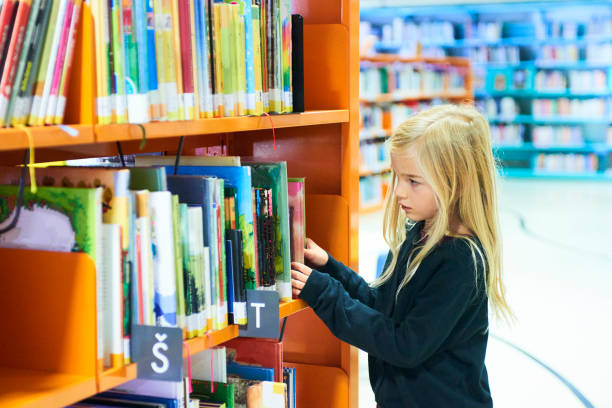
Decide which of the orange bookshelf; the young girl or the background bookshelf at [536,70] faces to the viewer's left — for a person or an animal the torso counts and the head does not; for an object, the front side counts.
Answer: the young girl

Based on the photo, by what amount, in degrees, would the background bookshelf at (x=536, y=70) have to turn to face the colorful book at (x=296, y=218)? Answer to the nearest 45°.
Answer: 0° — it already faces it

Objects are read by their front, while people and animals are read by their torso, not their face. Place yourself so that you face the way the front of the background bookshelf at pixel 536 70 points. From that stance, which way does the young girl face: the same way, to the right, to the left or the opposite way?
to the right

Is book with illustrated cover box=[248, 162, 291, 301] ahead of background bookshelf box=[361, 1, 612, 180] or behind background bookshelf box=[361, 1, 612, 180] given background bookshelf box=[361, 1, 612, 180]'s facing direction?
ahead

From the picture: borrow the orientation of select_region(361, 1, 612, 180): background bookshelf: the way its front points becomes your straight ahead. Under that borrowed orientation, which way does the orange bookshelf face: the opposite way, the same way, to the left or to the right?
to the left

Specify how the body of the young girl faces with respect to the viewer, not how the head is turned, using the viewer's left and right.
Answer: facing to the left of the viewer

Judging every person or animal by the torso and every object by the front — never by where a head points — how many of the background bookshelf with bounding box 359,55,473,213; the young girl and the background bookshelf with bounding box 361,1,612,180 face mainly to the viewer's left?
1

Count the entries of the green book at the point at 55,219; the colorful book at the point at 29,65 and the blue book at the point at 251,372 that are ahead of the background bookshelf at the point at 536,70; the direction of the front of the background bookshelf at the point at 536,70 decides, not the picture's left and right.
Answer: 3

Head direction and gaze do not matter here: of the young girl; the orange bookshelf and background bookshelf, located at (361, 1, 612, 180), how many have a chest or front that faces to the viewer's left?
1

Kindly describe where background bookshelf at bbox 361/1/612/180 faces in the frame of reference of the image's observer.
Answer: facing the viewer

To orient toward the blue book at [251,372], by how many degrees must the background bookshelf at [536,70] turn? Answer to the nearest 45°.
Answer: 0° — it already faces it

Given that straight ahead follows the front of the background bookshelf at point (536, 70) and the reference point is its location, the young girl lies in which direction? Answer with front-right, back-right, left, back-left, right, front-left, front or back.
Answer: front

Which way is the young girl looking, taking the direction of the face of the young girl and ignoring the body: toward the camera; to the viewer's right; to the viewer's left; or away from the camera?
to the viewer's left

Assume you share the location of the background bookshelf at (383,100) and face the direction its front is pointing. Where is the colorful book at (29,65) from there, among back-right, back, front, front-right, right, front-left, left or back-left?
front-right

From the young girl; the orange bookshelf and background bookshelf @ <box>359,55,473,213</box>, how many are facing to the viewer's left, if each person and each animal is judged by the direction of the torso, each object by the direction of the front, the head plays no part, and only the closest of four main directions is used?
1

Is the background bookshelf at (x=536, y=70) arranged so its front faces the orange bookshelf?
yes

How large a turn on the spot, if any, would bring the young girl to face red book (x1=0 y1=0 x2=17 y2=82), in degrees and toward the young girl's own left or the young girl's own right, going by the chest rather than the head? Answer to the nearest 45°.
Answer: approximately 45° to the young girl's own left

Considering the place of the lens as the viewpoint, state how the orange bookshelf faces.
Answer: facing the viewer and to the right of the viewer

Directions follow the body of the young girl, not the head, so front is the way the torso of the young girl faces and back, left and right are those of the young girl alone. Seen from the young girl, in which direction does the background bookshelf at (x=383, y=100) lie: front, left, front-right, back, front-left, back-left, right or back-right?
right

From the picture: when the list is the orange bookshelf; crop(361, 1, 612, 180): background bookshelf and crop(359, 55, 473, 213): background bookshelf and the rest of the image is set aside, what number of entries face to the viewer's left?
0
